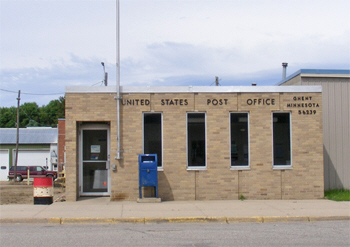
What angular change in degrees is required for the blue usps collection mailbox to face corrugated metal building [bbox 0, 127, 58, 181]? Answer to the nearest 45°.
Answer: approximately 180°

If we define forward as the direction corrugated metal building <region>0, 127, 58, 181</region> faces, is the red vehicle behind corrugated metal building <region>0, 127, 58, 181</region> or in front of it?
in front

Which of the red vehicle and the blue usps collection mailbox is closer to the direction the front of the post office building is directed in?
the blue usps collection mailbox

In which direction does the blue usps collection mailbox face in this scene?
toward the camera

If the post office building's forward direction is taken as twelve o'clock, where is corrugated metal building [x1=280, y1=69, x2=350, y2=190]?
The corrugated metal building is roughly at 8 o'clock from the post office building.

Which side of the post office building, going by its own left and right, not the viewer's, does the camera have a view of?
front

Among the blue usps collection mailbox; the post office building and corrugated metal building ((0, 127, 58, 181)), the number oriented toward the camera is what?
3

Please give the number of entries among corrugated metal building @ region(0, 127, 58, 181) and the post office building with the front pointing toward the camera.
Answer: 2

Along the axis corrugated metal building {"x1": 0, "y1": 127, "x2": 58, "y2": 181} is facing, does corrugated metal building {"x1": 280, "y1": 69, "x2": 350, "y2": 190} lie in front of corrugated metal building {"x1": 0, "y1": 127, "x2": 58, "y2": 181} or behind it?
in front

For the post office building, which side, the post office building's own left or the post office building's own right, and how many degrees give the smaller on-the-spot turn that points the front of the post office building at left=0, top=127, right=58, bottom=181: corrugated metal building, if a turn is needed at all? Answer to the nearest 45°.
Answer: approximately 135° to the post office building's own right

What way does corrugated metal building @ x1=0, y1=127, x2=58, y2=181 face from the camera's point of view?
toward the camera
